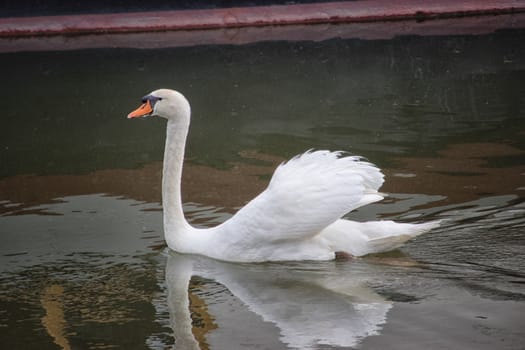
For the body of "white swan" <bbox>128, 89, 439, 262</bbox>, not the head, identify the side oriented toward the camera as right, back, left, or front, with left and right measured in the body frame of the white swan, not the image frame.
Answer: left
